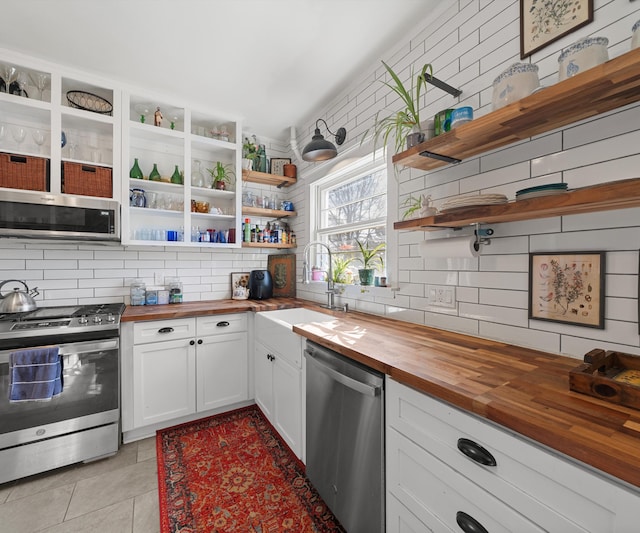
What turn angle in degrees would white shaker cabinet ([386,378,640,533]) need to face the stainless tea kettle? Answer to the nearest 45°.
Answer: approximately 45° to its right

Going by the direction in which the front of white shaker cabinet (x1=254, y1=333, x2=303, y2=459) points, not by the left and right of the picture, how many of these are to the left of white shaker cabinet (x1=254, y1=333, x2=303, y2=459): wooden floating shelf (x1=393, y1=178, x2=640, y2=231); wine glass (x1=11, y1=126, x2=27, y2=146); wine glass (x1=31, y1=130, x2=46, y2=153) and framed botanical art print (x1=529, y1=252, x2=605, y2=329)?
2

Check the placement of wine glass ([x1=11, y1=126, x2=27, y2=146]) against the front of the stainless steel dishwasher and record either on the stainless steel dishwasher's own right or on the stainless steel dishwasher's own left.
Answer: on the stainless steel dishwasher's own right

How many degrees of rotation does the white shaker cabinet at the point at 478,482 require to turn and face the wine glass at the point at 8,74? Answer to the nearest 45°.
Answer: approximately 45° to its right

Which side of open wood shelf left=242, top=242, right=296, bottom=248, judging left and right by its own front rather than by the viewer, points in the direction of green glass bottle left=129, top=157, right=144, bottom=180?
right

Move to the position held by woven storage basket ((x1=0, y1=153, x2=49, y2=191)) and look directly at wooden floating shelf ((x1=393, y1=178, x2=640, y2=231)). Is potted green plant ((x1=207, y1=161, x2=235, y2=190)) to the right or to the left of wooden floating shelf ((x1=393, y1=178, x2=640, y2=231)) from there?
left

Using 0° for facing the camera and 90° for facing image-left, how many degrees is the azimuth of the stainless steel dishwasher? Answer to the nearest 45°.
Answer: approximately 45°

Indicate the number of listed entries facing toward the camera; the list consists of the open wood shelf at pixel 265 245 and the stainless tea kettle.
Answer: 1
